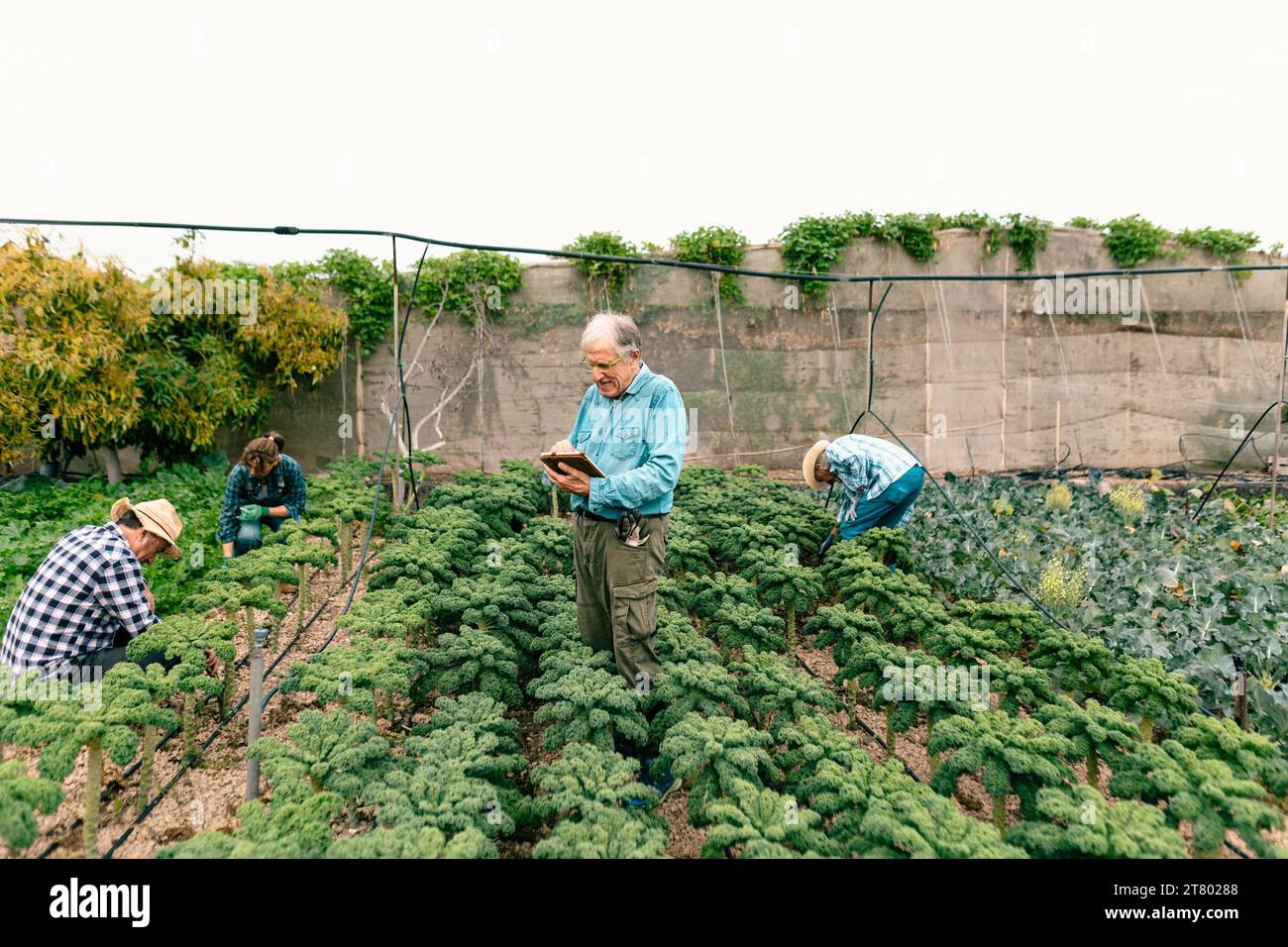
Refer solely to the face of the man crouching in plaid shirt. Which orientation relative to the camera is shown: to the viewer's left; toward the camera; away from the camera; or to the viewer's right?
to the viewer's right

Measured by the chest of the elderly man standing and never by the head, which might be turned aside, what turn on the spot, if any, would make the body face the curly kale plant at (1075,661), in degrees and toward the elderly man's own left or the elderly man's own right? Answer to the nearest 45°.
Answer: approximately 135° to the elderly man's own left

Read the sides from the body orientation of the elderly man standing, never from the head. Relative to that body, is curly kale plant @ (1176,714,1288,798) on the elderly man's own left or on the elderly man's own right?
on the elderly man's own left

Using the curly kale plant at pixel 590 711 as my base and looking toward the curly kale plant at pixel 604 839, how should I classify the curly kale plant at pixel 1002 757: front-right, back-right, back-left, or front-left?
front-left

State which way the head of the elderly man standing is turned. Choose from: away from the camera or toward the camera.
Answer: toward the camera

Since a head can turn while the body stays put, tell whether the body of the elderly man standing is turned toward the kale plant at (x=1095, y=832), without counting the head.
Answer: no

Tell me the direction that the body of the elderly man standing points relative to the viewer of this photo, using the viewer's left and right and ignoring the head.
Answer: facing the viewer and to the left of the viewer

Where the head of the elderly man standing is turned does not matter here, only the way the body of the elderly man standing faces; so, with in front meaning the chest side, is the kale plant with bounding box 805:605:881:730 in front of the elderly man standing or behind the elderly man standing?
behind

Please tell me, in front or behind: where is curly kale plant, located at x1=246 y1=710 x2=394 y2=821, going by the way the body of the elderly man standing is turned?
in front

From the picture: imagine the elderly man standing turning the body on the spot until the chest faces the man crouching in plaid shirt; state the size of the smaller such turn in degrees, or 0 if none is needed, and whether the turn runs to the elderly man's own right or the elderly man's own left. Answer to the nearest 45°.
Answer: approximately 45° to the elderly man's own right

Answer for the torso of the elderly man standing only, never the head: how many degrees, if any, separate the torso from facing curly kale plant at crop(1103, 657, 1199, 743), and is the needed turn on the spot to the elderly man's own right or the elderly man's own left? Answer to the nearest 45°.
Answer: approximately 135° to the elderly man's own left
